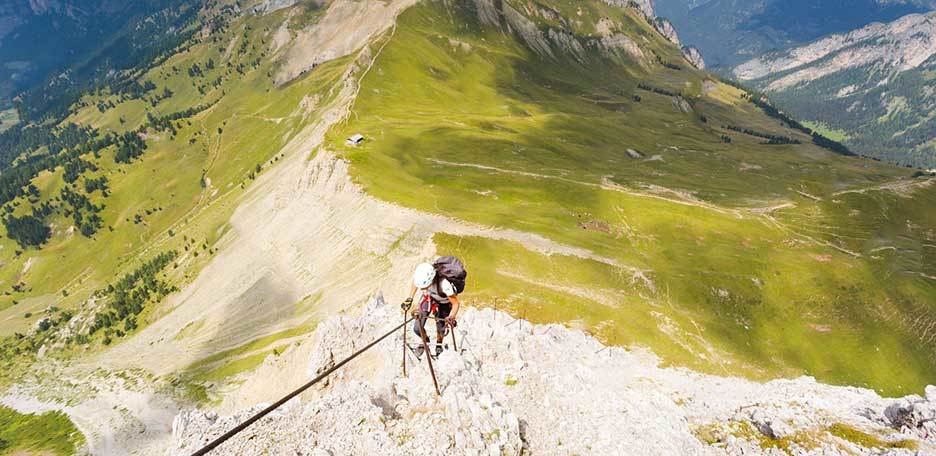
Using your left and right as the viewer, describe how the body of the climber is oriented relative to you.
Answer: facing the viewer and to the left of the viewer
